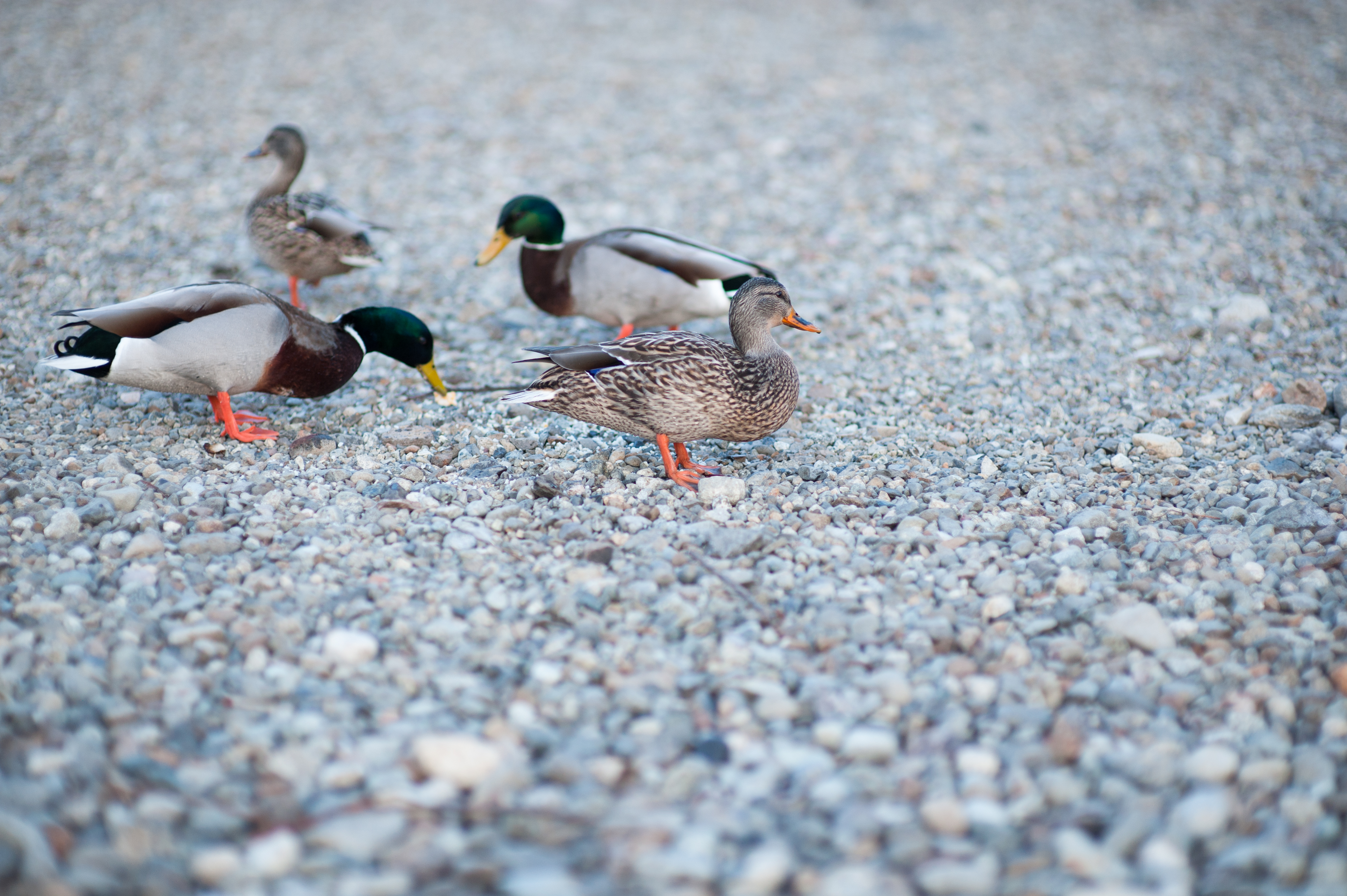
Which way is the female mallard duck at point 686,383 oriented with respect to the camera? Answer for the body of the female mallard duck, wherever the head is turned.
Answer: to the viewer's right

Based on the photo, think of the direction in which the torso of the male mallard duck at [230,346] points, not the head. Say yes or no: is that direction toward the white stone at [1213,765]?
no

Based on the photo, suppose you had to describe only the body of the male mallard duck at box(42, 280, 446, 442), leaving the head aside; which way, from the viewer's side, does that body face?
to the viewer's right

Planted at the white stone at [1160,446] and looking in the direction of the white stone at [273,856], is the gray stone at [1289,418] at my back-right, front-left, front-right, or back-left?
back-left

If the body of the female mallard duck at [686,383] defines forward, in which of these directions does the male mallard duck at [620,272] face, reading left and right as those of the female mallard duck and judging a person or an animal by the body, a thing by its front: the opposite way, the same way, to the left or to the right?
the opposite way

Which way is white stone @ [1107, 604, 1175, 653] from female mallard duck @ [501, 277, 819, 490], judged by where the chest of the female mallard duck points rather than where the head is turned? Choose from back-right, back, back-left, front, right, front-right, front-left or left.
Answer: front-right

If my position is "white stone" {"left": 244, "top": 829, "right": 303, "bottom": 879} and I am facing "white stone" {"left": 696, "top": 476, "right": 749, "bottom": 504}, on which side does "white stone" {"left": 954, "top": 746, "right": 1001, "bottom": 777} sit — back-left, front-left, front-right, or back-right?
front-right

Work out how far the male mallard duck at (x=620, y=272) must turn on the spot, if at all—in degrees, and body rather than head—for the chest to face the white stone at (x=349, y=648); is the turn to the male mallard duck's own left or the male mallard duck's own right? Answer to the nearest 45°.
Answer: approximately 90° to the male mallard duck's own left

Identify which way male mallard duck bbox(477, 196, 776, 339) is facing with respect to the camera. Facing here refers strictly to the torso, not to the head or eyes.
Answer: to the viewer's left

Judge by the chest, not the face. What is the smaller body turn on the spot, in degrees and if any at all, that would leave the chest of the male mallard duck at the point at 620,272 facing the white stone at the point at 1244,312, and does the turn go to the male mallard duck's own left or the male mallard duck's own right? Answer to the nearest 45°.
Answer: approximately 180°

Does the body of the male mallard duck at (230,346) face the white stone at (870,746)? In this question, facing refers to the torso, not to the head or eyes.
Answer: no

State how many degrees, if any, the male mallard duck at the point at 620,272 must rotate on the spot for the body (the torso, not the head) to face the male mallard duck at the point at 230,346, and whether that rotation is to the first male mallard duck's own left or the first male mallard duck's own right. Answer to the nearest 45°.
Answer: approximately 45° to the first male mallard duck's own left

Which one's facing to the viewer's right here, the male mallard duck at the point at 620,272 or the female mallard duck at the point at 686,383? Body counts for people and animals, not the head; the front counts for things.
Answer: the female mallard duck

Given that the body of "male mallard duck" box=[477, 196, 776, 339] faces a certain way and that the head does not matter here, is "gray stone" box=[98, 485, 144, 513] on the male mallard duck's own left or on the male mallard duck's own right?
on the male mallard duck's own left

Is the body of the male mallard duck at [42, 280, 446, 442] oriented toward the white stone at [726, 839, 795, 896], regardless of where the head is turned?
no
